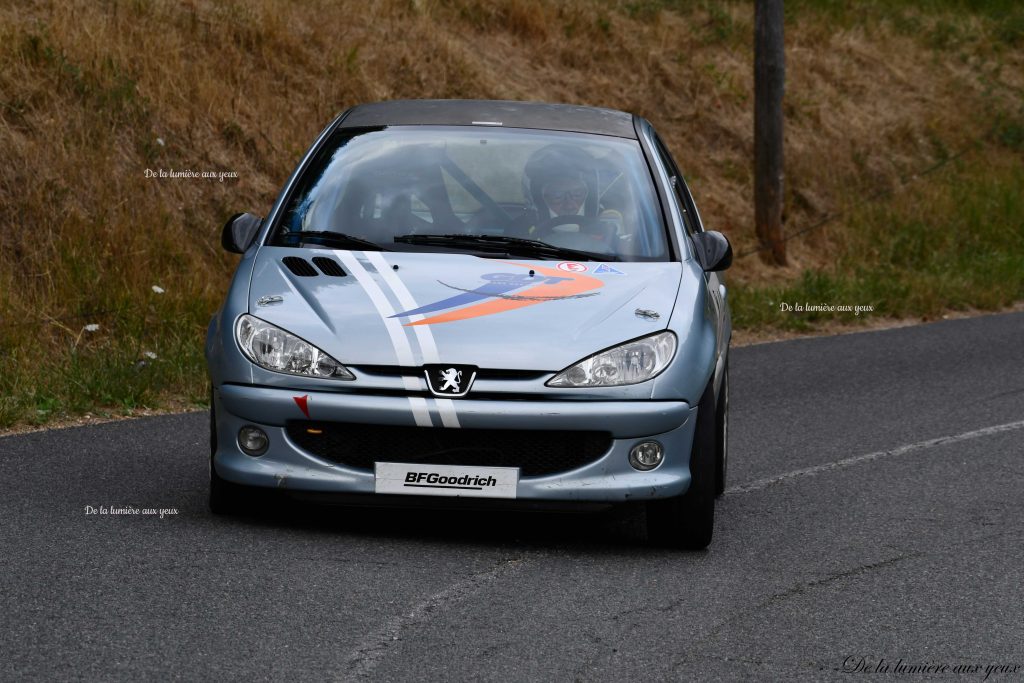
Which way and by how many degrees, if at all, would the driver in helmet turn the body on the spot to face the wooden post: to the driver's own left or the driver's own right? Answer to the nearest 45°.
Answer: approximately 180°

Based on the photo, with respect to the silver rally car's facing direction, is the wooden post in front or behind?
behind

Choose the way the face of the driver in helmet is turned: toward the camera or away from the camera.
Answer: toward the camera

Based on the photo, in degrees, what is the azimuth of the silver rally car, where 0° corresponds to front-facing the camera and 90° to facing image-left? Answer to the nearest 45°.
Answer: approximately 0°

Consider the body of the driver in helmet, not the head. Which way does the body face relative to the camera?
toward the camera
